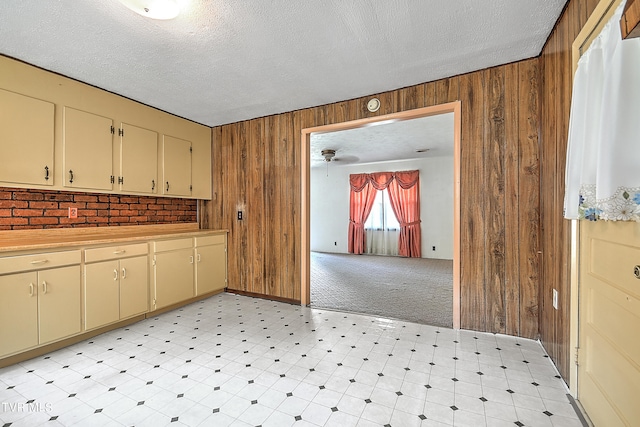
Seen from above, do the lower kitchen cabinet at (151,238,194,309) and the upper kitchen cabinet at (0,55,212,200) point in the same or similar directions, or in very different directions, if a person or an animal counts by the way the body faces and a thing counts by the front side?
same or similar directions

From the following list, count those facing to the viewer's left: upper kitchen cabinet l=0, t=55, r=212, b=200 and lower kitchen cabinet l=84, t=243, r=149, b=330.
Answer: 0

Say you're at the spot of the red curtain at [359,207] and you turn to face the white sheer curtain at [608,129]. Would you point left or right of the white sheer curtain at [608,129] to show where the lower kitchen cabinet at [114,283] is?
right

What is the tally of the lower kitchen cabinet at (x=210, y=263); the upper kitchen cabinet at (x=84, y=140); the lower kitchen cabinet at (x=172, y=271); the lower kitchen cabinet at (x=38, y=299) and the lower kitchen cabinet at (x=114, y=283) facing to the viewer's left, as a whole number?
0

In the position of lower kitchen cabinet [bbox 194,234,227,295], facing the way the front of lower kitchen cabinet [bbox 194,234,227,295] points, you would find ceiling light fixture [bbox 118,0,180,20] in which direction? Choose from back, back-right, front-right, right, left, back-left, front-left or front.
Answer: front-right

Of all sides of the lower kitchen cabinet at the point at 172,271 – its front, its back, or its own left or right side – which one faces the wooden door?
front

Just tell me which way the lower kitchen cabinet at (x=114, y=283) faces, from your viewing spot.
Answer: facing the viewer and to the right of the viewer

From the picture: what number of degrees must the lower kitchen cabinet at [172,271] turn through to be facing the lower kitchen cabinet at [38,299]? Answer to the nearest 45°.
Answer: approximately 90° to its right

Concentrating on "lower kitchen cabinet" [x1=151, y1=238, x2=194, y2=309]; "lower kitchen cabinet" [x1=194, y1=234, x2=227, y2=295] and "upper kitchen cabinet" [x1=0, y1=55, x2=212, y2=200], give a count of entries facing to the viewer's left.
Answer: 0

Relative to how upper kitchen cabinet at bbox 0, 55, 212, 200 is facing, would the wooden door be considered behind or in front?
in front

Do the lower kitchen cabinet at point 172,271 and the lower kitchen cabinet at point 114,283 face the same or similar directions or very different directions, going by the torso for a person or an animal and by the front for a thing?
same or similar directions
